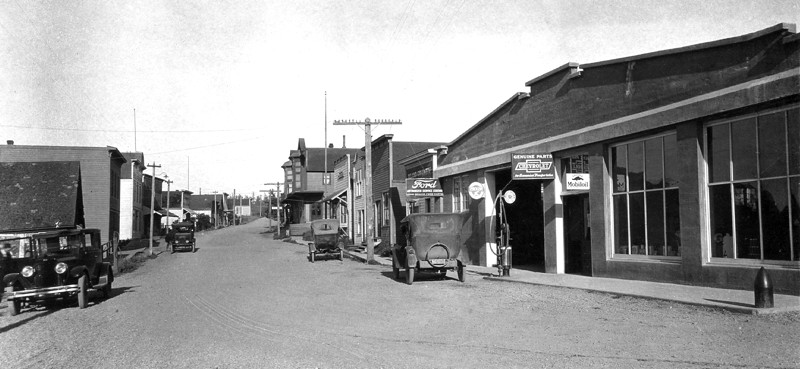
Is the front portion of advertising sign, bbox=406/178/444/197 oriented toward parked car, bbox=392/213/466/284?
yes

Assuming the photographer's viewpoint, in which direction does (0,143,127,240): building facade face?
facing to the right of the viewer

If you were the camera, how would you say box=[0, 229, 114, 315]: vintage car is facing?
facing the viewer and to the left of the viewer

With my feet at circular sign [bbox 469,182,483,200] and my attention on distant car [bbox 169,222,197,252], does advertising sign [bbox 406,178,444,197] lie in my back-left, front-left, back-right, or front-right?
front-right

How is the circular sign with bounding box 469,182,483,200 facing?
toward the camera

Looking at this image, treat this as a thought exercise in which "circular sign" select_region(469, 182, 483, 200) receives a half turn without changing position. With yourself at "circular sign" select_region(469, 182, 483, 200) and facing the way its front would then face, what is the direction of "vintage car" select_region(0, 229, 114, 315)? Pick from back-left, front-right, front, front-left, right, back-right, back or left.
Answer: back-left

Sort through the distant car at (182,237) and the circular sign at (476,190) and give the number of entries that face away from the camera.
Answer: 0

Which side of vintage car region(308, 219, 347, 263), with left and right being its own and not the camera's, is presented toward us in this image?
back

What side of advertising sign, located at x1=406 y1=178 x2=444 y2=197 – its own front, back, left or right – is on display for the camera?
front

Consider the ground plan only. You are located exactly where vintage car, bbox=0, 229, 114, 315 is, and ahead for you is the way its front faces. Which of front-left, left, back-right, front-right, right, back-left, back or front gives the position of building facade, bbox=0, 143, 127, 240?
back-right

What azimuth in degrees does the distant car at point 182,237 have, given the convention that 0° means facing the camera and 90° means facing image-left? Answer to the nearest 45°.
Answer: approximately 0°

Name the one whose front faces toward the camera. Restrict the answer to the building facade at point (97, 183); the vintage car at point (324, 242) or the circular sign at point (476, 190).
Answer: the circular sign
